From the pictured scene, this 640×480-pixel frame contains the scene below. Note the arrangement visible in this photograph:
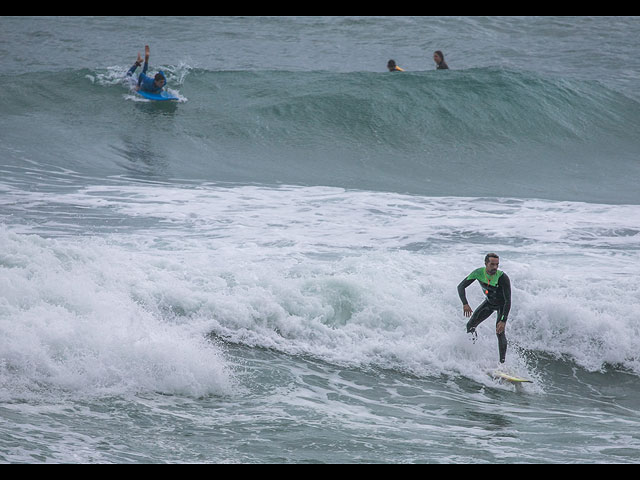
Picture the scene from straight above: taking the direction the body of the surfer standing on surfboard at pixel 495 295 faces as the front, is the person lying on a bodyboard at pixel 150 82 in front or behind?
behind

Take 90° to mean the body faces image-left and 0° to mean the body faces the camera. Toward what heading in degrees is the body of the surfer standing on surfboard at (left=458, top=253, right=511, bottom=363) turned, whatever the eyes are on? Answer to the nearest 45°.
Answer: approximately 0°

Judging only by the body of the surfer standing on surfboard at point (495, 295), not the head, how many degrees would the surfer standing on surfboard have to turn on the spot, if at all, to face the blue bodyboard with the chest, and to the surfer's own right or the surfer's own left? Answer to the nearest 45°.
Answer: approximately 135° to the surfer's own right

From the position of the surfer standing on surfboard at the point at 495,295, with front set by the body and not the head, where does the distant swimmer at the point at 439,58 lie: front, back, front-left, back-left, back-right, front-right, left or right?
back
